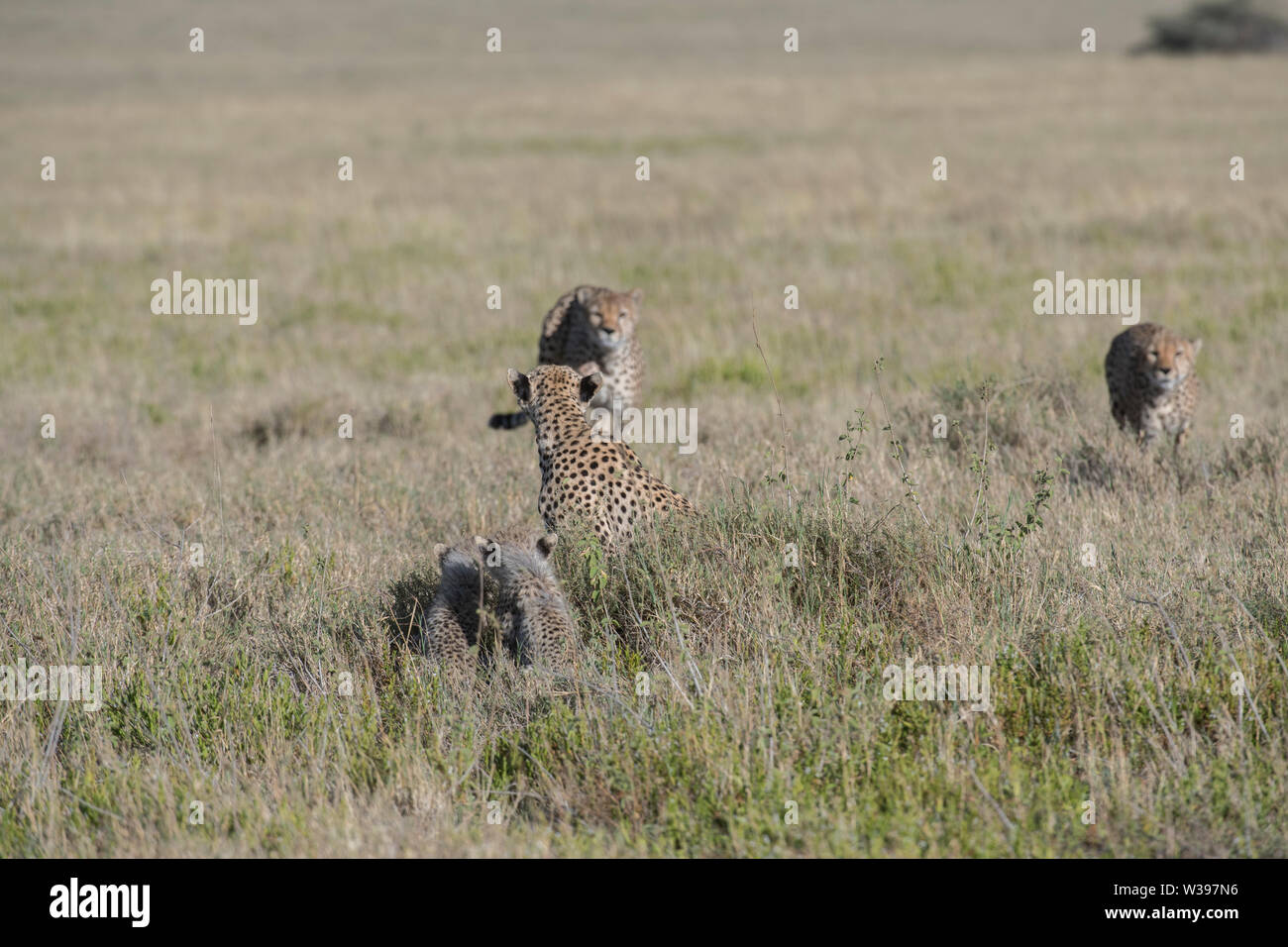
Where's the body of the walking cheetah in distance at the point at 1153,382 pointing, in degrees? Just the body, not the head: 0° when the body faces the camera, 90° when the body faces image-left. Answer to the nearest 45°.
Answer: approximately 0°

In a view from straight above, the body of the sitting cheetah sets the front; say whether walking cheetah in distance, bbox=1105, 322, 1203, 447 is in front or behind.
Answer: in front

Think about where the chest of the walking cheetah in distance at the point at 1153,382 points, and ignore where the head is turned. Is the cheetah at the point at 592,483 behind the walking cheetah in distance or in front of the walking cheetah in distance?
in front

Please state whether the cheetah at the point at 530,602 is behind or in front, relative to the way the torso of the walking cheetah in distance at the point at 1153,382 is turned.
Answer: in front

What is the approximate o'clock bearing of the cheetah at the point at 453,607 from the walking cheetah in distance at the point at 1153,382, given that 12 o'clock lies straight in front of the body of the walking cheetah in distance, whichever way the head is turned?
The cheetah is roughly at 1 o'clock from the walking cheetah in distance.
